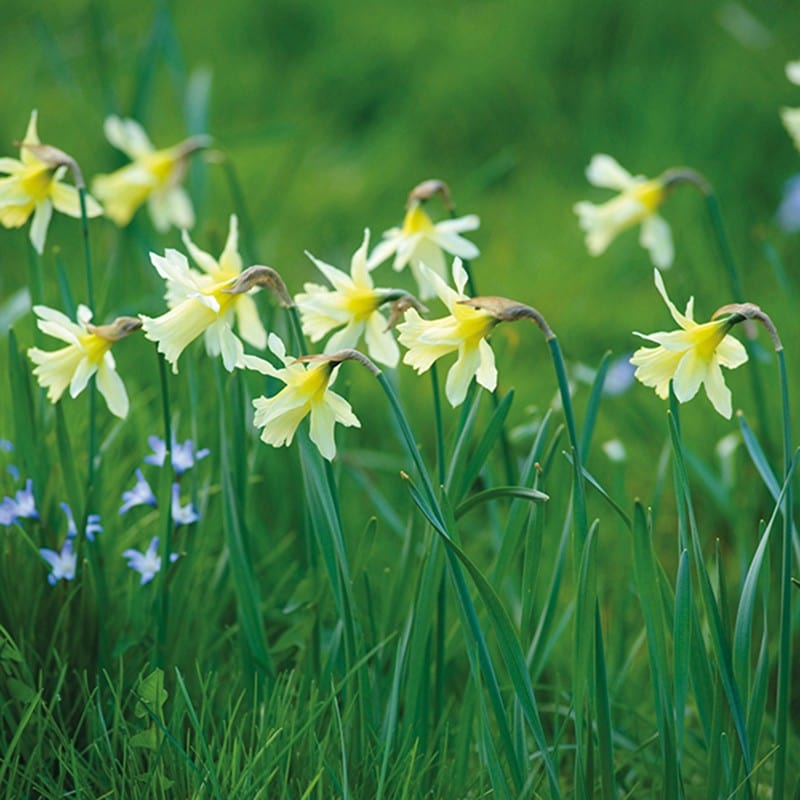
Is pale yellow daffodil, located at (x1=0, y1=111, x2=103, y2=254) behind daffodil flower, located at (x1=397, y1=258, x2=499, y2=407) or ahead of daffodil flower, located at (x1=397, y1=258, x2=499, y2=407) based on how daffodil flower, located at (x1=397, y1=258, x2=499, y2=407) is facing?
ahead

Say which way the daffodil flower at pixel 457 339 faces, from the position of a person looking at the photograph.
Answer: facing to the left of the viewer

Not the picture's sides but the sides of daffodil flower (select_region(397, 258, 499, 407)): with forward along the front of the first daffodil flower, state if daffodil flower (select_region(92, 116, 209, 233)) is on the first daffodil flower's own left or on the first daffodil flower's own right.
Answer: on the first daffodil flower's own right
